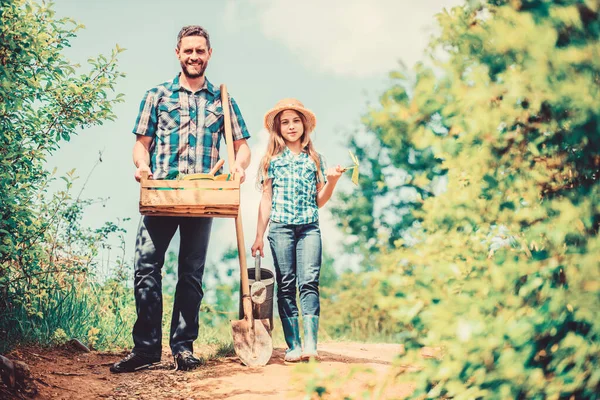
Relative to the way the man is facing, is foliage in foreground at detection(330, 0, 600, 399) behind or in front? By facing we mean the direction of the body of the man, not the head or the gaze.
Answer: in front

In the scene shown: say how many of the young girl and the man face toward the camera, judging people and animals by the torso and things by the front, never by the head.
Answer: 2

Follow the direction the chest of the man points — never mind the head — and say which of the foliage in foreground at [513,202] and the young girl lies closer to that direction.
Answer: the foliage in foreground

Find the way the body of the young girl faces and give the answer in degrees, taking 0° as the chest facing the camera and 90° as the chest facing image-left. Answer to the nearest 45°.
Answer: approximately 0°

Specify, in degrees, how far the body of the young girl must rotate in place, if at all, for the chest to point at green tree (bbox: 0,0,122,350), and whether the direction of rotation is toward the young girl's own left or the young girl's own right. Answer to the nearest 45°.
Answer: approximately 90° to the young girl's own right

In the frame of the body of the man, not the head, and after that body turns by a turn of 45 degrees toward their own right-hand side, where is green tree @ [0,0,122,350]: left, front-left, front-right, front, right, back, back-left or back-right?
right

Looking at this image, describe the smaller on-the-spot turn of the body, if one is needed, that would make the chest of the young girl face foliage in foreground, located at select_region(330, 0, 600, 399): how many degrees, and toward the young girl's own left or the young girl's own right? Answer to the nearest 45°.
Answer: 0° — they already face it

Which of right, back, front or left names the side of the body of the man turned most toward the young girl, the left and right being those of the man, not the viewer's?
left

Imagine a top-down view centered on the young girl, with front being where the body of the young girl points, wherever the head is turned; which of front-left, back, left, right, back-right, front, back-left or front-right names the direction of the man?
right

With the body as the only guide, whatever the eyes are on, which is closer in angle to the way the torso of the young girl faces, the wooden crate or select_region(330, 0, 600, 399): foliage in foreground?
the foliage in foreground
